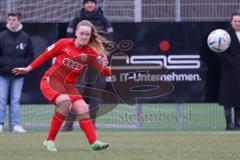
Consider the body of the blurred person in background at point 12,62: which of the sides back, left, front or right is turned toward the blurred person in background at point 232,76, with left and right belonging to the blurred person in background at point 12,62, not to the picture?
left

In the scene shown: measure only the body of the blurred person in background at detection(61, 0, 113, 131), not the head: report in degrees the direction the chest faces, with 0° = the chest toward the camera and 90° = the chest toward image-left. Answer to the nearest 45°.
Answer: approximately 0°

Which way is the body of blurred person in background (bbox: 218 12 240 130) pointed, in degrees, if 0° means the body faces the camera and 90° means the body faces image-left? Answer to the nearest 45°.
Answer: approximately 0°

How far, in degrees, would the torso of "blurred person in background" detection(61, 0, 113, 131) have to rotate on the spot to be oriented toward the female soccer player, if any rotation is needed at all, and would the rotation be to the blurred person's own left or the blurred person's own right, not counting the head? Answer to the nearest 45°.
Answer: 0° — they already face them

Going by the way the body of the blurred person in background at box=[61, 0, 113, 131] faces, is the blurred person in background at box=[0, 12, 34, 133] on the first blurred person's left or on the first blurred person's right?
on the first blurred person's right

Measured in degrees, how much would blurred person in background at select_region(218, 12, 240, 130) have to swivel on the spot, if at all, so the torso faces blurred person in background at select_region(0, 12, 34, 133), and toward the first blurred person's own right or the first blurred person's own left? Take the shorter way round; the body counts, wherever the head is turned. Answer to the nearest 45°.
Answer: approximately 90° to the first blurred person's own right
